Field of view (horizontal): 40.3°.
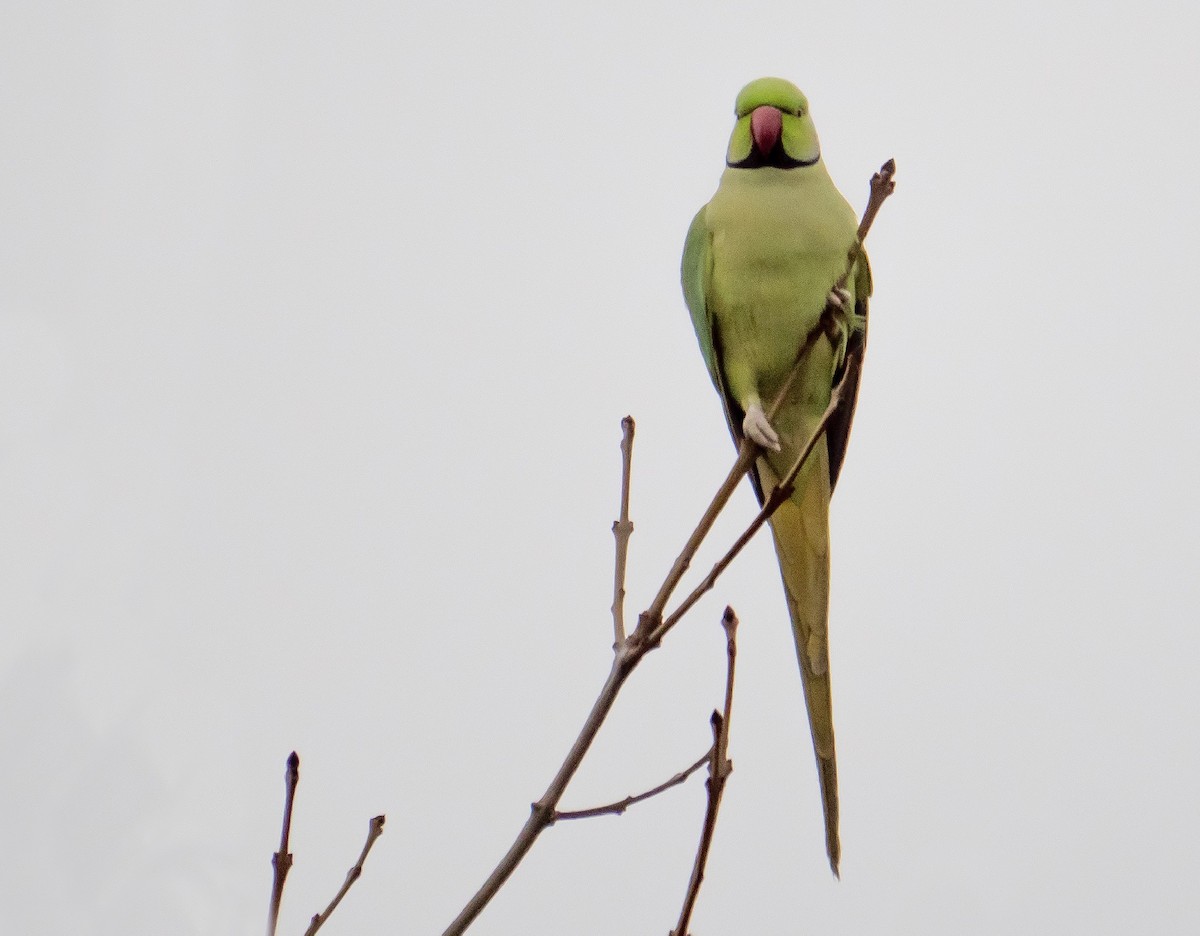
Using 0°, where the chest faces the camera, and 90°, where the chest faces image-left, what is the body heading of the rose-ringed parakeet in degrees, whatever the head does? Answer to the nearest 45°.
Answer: approximately 0°
